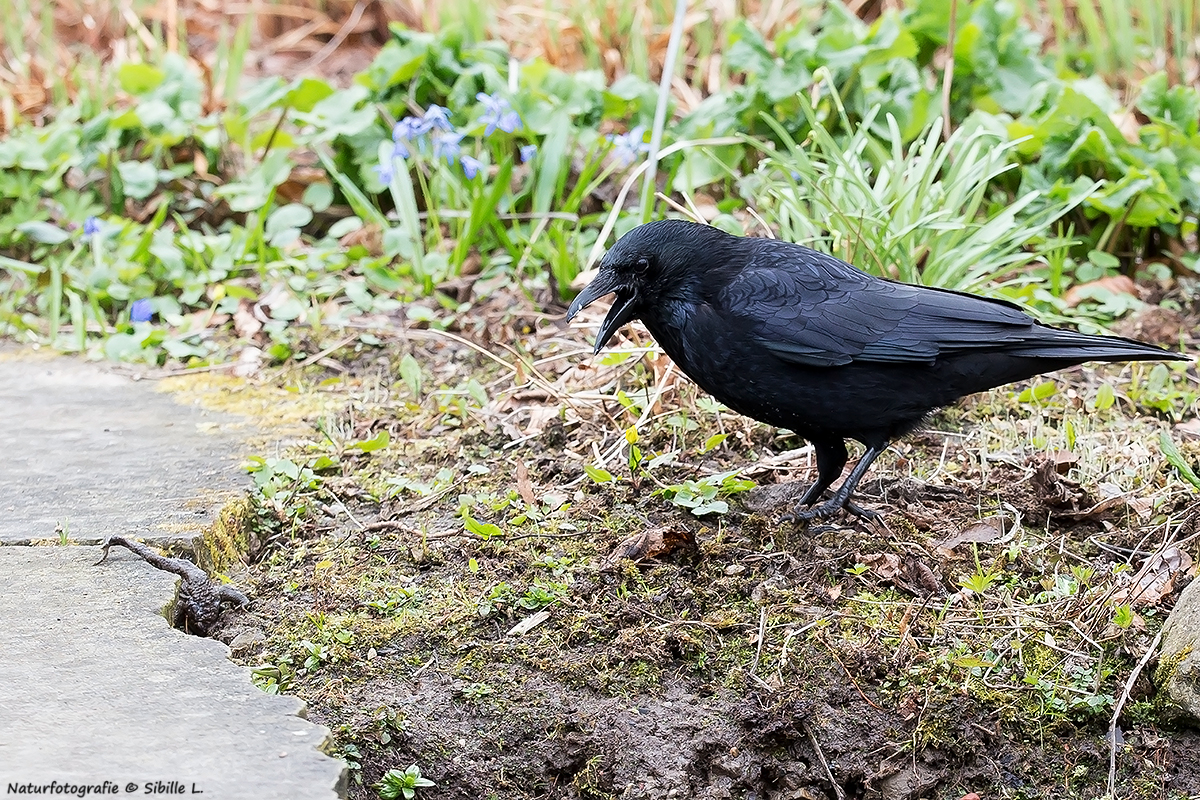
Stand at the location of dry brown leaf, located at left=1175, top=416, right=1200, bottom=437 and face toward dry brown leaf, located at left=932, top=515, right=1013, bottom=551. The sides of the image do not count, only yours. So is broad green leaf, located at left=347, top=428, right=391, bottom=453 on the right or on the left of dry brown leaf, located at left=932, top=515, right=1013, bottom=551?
right

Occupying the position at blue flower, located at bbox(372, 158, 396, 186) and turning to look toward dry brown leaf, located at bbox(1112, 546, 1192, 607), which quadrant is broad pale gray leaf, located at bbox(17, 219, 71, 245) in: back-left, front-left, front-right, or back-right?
back-right

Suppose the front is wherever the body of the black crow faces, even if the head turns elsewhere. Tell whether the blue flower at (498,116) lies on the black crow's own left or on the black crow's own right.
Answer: on the black crow's own right

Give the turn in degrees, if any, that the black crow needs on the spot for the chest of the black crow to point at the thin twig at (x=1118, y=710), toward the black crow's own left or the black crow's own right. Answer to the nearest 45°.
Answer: approximately 135° to the black crow's own left

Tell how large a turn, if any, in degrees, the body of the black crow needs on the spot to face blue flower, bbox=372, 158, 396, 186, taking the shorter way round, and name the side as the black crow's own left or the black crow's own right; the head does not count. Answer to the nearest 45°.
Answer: approximately 45° to the black crow's own right

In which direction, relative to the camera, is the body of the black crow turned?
to the viewer's left

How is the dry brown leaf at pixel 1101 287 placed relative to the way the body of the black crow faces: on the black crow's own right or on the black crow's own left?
on the black crow's own right

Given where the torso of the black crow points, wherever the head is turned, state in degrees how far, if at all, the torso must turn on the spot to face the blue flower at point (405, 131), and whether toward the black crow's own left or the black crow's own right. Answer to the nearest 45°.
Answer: approximately 45° to the black crow's own right
